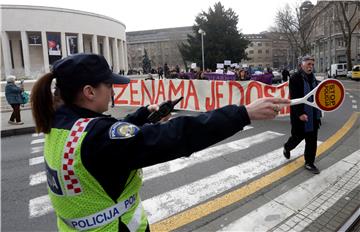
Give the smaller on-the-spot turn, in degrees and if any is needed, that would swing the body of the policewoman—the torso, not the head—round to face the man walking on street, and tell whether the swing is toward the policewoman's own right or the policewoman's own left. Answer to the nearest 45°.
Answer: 0° — they already face them

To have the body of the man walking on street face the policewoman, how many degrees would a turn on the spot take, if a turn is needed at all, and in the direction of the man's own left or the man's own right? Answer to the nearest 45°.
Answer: approximately 45° to the man's own right

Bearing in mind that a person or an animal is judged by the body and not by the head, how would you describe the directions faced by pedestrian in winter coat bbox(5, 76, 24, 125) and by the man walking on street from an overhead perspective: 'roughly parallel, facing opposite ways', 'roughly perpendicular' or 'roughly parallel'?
roughly perpendicular

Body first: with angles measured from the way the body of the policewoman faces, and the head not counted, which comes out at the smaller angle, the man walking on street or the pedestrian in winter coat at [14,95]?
the man walking on street

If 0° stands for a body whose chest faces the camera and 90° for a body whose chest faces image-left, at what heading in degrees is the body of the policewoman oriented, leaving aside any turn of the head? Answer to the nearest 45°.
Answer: approximately 225°
